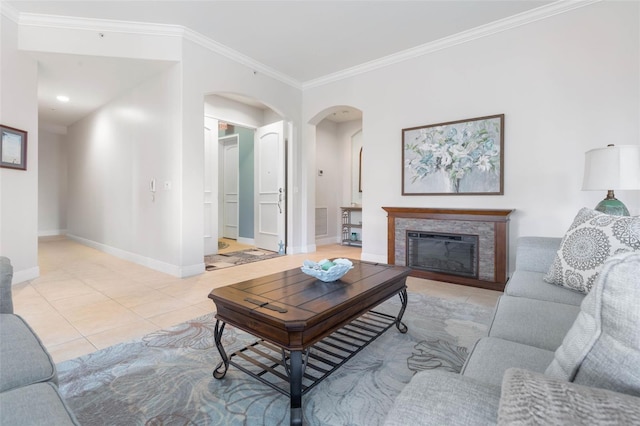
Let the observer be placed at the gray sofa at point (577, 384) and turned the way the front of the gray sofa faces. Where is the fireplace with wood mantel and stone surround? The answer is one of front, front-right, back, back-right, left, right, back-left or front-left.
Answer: right

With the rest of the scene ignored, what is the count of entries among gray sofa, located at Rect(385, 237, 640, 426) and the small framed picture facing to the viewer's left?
1

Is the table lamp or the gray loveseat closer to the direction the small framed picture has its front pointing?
the table lamp

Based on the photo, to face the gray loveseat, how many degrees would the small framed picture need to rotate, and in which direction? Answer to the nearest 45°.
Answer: approximately 45° to its right

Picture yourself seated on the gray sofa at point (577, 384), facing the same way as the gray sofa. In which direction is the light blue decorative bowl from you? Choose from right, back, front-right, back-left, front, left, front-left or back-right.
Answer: front-right

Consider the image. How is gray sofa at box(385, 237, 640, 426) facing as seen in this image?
to the viewer's left

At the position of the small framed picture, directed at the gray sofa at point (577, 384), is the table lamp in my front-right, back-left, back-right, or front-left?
front-left

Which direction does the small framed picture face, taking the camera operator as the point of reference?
facing the viewer and to the right of the viewer

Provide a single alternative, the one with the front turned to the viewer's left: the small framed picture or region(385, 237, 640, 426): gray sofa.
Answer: the gray sofa

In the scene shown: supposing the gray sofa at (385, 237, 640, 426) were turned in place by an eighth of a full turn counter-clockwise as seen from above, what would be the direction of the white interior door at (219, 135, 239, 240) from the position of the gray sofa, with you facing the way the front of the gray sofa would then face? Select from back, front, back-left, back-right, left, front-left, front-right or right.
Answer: right

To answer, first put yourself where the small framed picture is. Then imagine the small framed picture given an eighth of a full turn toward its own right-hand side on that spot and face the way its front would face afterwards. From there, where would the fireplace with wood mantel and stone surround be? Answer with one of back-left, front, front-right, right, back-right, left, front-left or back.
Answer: front-left

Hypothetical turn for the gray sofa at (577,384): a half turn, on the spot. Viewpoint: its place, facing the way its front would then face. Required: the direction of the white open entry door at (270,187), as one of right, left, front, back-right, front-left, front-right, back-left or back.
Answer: back-left

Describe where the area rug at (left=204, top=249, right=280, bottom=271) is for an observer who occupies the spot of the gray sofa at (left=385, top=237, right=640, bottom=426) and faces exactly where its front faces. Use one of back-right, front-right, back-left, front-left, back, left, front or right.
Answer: front-right

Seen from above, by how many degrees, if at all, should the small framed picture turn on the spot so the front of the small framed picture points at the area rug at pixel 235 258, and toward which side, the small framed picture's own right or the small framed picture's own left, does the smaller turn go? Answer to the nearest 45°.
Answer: approximately 45° to the small framed picture's own left
